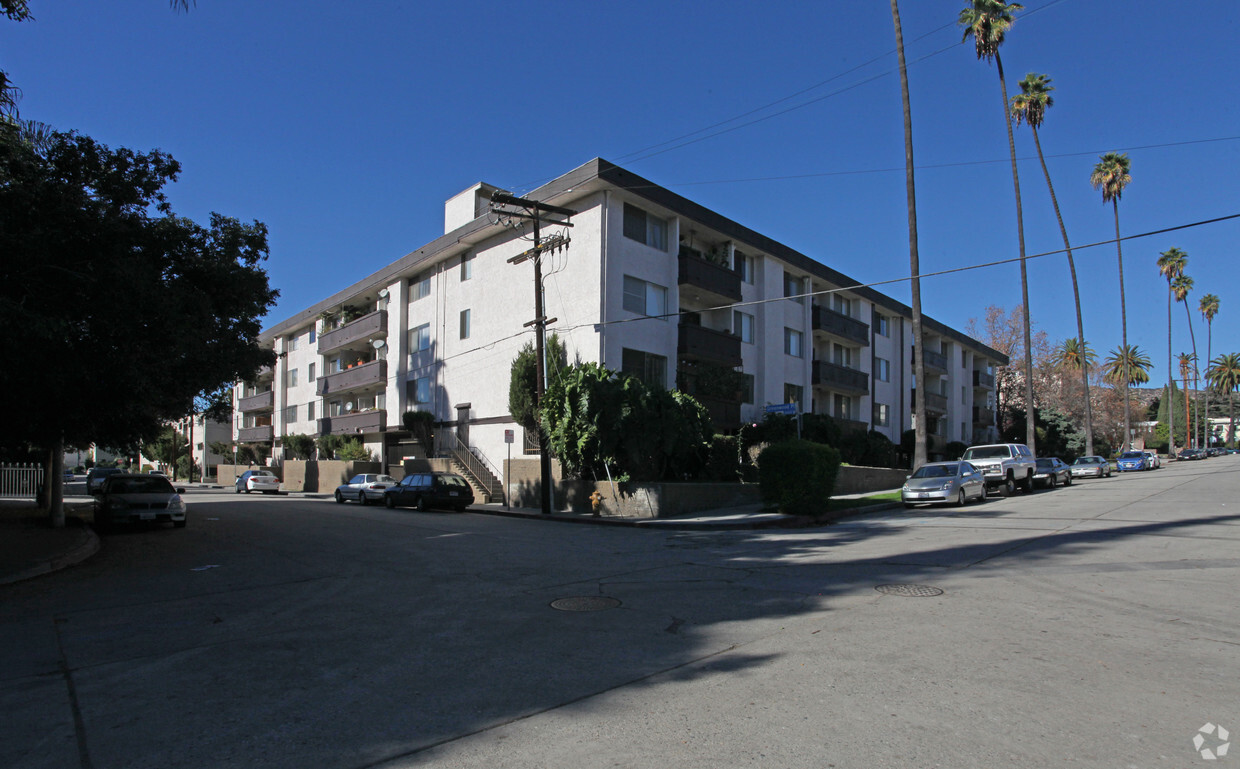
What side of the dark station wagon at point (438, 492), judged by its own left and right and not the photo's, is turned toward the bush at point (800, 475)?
back

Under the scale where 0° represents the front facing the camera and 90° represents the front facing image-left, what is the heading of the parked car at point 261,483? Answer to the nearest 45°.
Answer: approximately 135°

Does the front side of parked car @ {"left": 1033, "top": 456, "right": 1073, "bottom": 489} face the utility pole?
yes

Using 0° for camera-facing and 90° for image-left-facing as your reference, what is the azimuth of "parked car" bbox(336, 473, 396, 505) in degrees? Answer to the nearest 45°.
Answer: approximately 135°

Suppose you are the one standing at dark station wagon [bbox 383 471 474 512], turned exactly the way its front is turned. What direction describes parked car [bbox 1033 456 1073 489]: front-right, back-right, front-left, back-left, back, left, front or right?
back-right

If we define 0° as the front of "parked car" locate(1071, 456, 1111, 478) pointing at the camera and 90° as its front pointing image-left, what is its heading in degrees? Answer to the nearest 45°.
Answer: approximately 45°

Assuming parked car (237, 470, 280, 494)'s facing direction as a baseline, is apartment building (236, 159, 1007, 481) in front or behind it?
behind

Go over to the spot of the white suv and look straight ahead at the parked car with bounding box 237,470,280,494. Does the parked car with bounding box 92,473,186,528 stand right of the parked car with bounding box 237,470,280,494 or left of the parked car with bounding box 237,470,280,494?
left

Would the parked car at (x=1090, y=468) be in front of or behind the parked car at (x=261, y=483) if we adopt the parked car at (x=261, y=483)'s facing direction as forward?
behind
